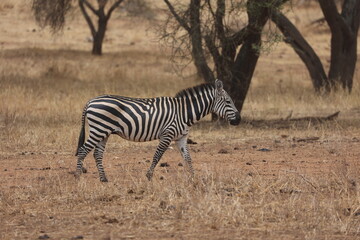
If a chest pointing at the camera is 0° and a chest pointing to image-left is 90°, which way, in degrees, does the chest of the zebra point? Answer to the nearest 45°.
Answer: approximately 270°

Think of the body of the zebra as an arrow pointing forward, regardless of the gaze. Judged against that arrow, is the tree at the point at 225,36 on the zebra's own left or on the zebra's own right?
on the zebra's own left

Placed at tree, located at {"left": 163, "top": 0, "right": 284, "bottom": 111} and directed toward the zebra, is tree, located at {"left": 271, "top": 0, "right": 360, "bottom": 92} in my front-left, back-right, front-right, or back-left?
back-left

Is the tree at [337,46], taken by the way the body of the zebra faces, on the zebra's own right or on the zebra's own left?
on the zebra's own left
